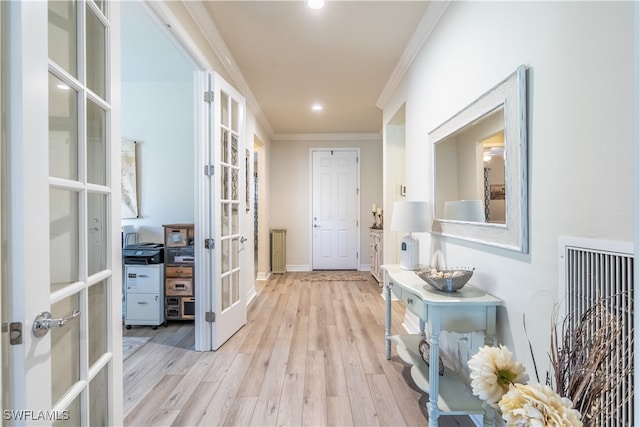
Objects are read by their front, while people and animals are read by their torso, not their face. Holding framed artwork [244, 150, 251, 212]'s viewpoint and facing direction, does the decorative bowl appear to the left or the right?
on its right

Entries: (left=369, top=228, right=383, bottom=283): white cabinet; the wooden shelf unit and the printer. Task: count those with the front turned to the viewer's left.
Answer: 1

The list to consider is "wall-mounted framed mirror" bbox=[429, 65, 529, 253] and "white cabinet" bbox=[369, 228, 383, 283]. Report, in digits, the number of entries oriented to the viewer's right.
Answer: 0

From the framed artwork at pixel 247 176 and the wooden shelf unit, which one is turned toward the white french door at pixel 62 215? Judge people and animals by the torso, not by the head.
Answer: the wooden shelf unit

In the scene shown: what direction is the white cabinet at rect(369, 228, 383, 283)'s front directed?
to the viewer's left

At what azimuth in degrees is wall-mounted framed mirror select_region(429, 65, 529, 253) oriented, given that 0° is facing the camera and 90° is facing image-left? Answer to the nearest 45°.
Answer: approximately 45°

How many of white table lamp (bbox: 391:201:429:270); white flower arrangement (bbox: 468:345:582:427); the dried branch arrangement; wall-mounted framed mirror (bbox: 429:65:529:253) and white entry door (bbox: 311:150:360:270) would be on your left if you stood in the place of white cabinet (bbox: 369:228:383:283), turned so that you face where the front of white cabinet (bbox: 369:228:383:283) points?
4

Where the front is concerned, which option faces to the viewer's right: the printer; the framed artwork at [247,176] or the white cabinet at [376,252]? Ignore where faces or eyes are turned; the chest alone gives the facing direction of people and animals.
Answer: the framed artwork

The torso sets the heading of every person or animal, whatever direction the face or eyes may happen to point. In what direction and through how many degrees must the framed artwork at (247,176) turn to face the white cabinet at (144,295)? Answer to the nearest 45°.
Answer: approximately 135° to its right

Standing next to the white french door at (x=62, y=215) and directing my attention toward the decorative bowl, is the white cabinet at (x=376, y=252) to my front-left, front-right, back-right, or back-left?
front-left

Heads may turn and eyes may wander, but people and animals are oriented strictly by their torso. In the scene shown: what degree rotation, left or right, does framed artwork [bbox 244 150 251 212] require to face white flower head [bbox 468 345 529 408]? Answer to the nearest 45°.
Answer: approximately 90° to its right

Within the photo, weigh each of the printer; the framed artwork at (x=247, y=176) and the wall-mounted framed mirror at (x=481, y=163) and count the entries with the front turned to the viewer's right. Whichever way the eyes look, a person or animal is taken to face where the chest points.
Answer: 1

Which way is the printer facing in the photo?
toward the camera

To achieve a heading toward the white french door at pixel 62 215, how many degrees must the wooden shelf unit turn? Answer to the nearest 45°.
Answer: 0° — it already faces it

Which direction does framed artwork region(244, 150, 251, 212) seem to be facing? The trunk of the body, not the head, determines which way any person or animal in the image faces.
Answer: to the viewer's right

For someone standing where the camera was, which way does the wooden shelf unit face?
facing the viewer

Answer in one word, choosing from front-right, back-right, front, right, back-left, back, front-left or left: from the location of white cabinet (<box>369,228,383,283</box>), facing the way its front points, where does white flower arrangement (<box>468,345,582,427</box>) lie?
left

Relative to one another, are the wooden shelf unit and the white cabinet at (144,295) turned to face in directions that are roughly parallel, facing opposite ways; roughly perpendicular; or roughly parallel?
roughly parallel

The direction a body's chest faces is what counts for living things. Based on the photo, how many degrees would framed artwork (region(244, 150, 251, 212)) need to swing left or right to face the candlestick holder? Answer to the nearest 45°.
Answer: approximately 45° to its left

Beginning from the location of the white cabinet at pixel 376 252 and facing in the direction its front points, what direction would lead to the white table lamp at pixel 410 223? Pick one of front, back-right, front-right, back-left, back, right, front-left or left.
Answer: left
